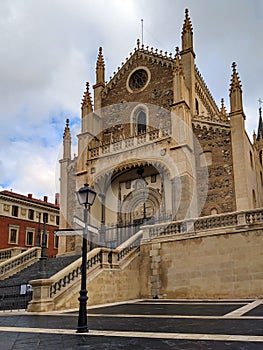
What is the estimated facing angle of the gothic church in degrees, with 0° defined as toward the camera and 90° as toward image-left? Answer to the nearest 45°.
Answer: approximately 45°

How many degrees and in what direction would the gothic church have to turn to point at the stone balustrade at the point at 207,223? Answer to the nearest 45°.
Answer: approximately 45° to its left

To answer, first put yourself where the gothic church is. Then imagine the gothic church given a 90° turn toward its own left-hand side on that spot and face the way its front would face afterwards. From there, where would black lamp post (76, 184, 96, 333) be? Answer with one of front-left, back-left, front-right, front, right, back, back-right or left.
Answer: front-right

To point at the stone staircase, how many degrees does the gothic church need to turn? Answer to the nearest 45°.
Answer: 0° — it already faces it

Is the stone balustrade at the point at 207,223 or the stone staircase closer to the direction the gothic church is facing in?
the stone staircase

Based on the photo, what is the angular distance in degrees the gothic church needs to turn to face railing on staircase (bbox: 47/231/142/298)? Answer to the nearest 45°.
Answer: approximately 45° to its left
